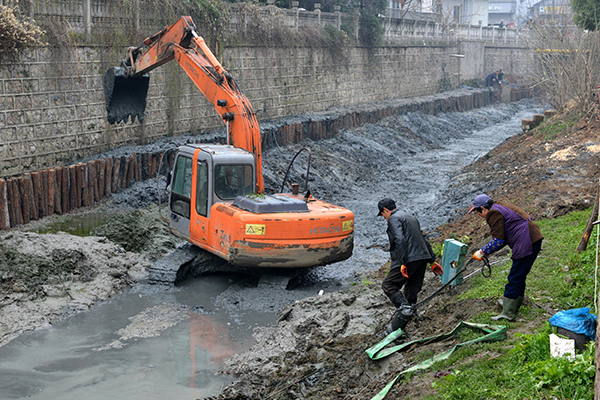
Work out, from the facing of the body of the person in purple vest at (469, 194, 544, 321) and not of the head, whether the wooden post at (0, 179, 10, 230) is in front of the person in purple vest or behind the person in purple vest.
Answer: in front

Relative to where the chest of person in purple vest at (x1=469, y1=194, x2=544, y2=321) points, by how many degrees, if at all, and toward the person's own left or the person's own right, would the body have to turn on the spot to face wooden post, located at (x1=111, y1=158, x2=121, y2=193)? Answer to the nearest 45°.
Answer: approximately 45° to the person's own right

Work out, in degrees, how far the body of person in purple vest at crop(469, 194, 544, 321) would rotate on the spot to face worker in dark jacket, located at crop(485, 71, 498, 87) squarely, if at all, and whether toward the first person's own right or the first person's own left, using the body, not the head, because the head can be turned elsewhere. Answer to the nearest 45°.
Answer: approximately 90° to the first person's own right

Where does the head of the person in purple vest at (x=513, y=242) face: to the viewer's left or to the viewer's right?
to the viewer's left

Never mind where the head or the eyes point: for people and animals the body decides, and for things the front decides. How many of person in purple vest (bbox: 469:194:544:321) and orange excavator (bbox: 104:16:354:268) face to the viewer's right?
0

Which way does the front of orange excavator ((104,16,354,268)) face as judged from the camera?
facing away from the viewer and to the left of the viewer

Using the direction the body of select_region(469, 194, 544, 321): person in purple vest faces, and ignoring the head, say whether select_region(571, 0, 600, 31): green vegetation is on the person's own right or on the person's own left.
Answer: on the person's own right

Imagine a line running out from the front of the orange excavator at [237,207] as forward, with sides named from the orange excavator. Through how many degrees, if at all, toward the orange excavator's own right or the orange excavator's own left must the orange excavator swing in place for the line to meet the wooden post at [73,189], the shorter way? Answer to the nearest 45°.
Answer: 0° — it already faces it

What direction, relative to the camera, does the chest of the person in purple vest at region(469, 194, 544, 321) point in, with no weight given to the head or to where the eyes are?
to the viewer's left
